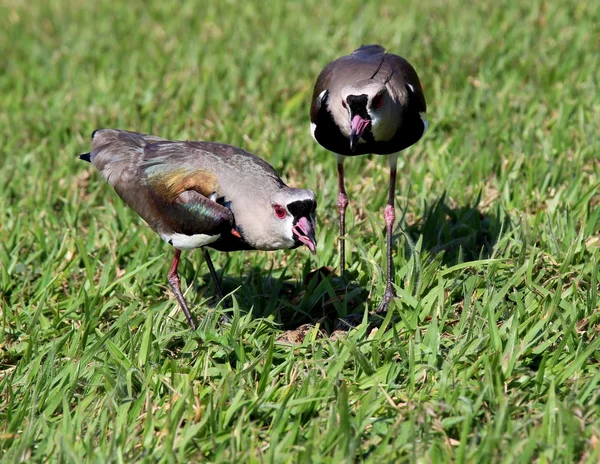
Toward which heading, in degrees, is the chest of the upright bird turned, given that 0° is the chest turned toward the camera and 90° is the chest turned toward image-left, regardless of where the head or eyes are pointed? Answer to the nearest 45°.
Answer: approximately 0°
